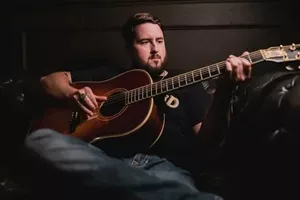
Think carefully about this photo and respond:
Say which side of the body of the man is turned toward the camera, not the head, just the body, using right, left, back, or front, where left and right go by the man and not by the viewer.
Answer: front
